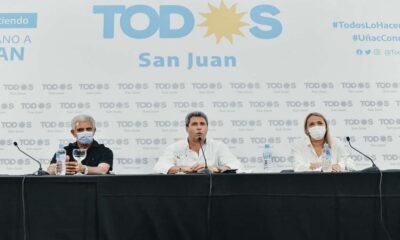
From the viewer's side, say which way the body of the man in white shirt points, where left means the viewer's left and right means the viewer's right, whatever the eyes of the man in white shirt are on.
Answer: facing the viewer

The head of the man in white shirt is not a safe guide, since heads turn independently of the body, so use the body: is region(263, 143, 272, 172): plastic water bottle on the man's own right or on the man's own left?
on the man's own left
